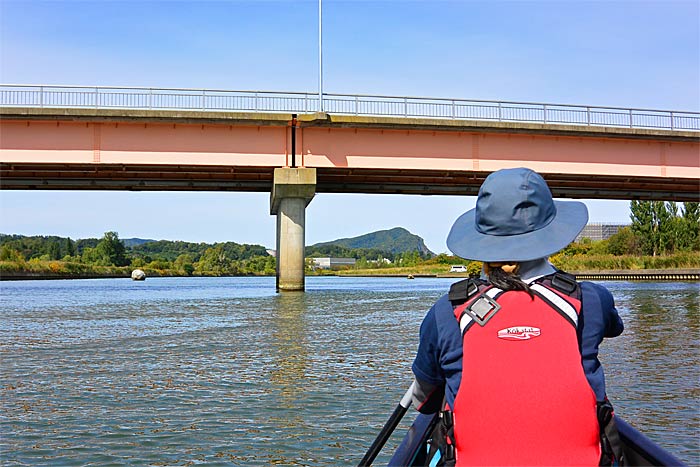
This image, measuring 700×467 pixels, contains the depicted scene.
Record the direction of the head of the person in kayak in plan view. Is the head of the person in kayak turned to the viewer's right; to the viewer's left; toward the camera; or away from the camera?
away from the camera

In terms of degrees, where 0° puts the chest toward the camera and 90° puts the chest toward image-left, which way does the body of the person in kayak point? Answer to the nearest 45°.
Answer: approximately 180°
